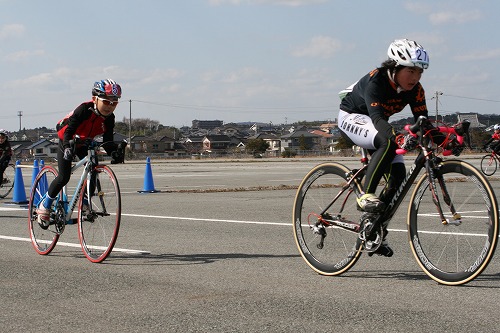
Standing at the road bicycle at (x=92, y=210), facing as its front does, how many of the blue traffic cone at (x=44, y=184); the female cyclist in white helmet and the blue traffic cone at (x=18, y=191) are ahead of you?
1

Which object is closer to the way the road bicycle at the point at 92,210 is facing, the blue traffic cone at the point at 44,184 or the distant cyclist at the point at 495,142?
the distant cyclist

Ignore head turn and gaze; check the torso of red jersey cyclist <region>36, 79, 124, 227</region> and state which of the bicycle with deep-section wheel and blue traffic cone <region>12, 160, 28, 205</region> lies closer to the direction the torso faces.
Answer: the bicycle with deep-section wheel

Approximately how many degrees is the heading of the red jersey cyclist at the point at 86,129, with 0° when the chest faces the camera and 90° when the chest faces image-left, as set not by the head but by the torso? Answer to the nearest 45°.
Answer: approximately 315°

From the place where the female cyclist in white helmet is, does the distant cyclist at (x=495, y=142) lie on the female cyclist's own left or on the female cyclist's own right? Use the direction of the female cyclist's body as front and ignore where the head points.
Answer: on the female cyclist's own left

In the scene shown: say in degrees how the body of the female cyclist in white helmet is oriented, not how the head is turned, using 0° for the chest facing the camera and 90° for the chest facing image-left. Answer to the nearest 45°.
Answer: approximately 315°

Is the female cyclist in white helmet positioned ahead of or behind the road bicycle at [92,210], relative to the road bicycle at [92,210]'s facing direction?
ahead

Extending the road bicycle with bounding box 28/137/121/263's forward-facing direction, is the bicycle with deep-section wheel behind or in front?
in front

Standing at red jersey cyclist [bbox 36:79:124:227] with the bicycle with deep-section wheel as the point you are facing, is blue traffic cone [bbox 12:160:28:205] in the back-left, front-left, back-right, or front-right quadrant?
back-left

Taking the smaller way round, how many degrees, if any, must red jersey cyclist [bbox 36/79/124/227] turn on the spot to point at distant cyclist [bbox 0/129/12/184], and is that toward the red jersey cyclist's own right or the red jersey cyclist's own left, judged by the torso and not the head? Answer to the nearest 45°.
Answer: approximately 135° to the red jersey cyclist's own left

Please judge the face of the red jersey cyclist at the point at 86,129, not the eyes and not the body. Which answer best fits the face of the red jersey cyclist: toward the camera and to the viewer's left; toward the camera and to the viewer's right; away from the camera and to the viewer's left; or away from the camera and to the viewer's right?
toward the camera and to the viewer's right

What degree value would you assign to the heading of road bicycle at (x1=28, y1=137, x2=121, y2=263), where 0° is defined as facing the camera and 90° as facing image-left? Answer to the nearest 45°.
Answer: approximately 315°
